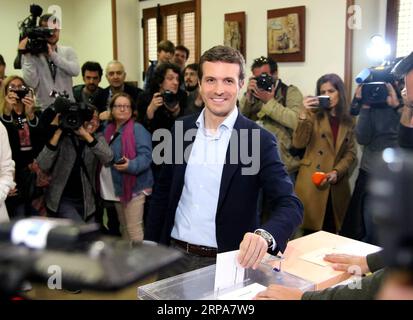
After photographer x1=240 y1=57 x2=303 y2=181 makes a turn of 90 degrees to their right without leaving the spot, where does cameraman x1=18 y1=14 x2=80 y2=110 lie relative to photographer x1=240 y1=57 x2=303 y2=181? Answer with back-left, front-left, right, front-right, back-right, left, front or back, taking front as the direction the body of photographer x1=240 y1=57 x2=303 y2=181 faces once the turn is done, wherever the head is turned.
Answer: front

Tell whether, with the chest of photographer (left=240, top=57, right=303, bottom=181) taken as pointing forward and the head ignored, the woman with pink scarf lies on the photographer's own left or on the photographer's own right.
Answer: on the photographer's own right

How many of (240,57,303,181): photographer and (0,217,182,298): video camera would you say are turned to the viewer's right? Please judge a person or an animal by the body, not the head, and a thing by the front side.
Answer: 1

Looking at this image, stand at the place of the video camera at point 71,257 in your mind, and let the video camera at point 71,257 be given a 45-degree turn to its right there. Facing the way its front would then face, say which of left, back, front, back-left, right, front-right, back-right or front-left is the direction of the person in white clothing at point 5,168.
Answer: back-left

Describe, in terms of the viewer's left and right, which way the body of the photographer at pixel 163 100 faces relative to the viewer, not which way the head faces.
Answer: facing the viewer and to the right of the viewer

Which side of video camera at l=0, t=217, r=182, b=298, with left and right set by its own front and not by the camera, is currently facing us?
right

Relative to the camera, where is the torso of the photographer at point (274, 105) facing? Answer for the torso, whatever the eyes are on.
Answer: toward the camera
